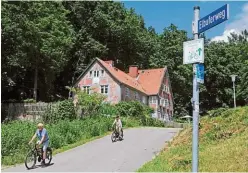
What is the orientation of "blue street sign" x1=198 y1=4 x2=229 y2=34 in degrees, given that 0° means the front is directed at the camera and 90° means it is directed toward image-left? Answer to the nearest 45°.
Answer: approximately 45°

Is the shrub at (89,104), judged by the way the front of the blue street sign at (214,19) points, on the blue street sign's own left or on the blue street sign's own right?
on the blue street sign's own right

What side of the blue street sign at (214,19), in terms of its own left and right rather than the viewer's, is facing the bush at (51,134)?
right

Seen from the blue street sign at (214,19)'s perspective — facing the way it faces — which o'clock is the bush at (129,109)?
The bush is roughly at 4 o'clock from the blue street sign.
